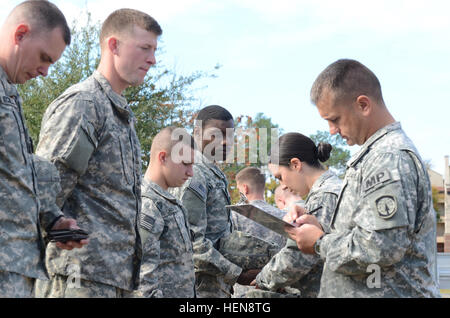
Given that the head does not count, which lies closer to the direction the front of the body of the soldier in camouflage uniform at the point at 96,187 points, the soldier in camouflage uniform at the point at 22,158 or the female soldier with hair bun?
the female soldier with hair bun

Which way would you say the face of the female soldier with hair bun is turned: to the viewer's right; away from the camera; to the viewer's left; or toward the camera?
to the viewer's left

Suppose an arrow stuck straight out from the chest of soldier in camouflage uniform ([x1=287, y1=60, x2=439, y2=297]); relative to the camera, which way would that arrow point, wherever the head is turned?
to the viewer's left

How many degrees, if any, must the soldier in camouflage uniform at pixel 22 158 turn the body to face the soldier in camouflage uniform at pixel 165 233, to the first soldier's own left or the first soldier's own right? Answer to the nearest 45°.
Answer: approximately 45° to the first soldier's own left

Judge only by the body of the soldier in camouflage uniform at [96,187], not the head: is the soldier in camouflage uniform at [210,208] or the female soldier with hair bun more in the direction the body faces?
the female soldier with hair bun

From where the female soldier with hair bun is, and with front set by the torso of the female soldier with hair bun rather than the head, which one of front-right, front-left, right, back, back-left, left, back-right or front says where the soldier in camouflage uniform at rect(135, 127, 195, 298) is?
front

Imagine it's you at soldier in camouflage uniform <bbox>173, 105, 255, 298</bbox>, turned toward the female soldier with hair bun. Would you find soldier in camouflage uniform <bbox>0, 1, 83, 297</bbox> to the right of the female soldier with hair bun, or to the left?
right

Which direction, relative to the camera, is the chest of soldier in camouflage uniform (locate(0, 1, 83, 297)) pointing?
to the viewer's right

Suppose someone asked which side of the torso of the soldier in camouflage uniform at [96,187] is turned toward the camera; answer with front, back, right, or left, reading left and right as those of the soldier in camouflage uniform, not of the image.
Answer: right

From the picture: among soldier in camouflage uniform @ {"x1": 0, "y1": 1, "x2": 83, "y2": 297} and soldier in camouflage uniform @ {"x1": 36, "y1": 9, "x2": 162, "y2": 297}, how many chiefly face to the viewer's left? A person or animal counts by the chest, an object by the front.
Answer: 0
